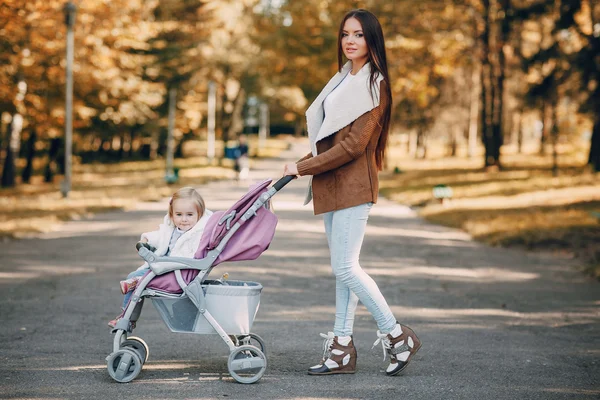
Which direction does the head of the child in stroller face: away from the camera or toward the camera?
toward the camera

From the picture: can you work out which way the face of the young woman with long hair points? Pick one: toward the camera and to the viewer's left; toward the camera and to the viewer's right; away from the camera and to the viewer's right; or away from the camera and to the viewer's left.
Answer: toward the camera and to the viewer's left

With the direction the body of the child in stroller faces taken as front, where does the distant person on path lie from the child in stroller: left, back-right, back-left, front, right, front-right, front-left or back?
back-right

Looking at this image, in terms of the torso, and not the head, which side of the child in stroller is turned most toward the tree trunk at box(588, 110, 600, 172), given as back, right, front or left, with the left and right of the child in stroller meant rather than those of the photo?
back

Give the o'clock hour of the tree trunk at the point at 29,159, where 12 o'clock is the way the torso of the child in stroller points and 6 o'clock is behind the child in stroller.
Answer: The tree trunk is roughly at 4 o'clock from the child in stroller.

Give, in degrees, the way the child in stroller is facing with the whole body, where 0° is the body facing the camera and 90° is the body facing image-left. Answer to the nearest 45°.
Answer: approximately 45°

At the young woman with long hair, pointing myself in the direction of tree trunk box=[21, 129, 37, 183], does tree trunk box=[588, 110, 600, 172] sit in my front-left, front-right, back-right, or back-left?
front-right

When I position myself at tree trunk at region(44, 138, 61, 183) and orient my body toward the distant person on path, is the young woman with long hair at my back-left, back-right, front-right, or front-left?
front-right

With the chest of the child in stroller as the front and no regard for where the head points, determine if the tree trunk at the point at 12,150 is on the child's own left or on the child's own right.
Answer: on the child's own right

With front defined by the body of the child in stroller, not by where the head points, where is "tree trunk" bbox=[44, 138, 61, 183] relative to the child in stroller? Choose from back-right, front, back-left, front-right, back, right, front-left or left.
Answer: back-right

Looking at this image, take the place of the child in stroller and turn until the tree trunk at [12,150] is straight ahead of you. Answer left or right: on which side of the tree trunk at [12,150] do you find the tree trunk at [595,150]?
right

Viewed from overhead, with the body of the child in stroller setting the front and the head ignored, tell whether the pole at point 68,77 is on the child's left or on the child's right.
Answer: on the child's right
